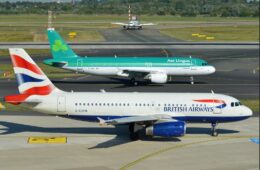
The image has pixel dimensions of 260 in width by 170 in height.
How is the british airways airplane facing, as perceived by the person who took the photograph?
facing to the right of the viewer
